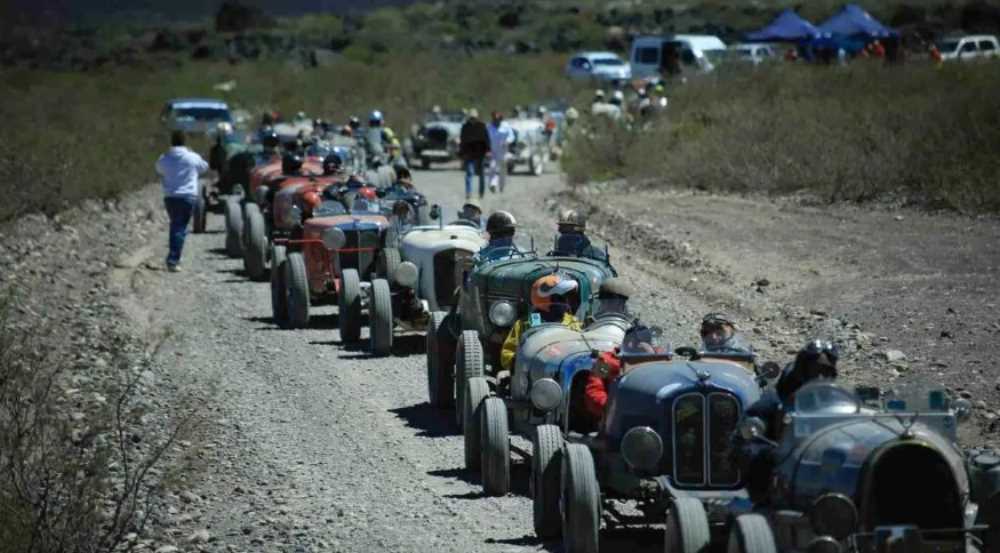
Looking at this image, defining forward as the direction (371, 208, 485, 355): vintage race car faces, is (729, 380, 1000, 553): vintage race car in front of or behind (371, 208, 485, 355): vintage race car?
in front

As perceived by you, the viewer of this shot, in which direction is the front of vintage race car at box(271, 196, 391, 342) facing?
facing the viewer and to the right of the viewer

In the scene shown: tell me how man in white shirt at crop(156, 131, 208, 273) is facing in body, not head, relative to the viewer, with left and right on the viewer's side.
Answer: facing away from the viewer

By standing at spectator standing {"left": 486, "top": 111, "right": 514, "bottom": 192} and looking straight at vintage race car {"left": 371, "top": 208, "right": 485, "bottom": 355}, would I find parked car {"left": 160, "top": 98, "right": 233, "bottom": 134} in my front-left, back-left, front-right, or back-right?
back-right

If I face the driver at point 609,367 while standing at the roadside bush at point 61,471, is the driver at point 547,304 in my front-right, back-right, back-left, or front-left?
front-left

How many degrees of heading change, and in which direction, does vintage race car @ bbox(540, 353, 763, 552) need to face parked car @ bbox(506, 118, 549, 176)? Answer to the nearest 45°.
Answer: approximately 135° to its left

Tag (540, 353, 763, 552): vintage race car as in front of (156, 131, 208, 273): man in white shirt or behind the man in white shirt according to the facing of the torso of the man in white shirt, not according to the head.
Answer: behind

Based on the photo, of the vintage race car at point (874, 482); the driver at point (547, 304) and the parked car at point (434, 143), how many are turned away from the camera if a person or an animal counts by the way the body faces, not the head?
0

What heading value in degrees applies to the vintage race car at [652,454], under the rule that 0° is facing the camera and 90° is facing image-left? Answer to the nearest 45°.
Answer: approximately 315°

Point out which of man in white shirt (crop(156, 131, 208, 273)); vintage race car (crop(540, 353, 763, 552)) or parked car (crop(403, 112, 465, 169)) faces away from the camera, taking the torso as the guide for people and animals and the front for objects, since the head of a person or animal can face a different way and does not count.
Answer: the man in white shirt

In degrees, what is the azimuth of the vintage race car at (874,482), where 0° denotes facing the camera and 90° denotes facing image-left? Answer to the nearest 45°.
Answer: approximately 315°

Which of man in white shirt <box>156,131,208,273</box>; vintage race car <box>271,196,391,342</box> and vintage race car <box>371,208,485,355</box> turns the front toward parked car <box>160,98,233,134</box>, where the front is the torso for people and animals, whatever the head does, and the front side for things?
the man in white shirt

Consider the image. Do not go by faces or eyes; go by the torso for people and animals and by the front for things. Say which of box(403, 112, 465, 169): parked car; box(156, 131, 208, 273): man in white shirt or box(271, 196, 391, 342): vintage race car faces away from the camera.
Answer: the man in white shirt
